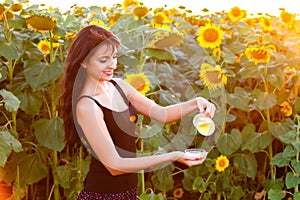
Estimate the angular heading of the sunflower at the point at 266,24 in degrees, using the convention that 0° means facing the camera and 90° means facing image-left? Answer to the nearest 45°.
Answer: approximately 315°

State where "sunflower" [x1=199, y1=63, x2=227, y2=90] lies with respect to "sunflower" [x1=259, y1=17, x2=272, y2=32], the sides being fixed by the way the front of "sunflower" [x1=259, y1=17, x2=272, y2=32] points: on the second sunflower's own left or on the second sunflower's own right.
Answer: on the second sunflower's own right

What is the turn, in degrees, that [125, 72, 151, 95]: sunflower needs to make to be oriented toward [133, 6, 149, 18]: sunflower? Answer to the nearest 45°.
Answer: approximately 180°

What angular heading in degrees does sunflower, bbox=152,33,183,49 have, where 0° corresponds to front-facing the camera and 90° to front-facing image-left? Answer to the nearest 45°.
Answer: approximately 0°

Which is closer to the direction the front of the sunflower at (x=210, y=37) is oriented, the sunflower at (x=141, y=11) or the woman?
the woman
